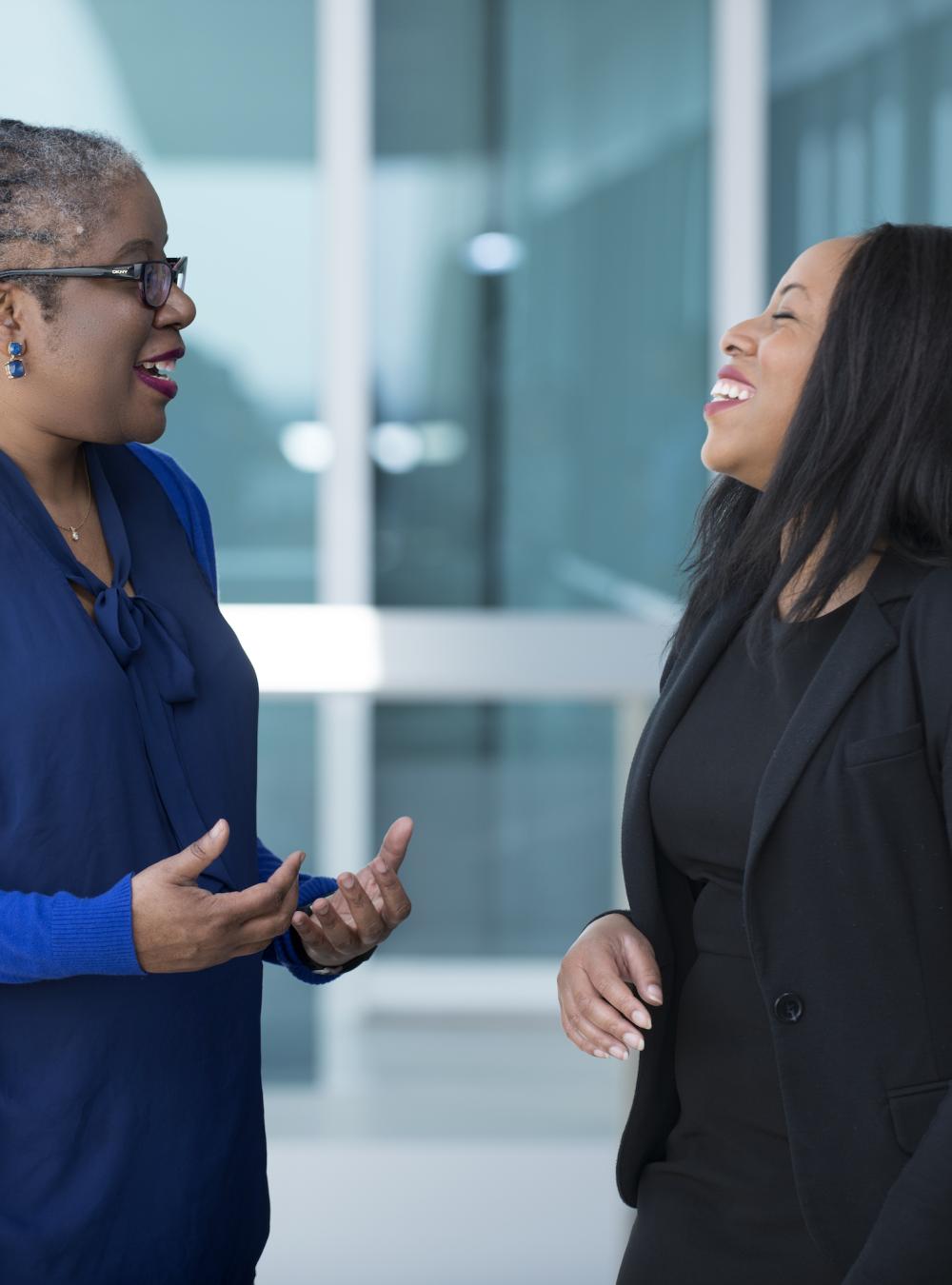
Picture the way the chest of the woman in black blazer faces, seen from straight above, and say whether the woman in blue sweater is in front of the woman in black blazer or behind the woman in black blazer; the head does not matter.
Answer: in front

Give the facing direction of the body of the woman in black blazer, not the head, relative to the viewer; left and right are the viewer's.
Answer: facing the viewer and to the left of the viewer

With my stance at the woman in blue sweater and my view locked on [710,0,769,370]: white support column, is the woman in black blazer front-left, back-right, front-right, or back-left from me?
front-right

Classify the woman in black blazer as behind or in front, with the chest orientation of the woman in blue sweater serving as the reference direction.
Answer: in front

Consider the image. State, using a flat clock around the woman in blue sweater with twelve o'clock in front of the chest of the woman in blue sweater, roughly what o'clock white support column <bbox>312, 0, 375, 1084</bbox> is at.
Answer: The white support column is roughly at 8 o'clock from the woman in blue sweater.

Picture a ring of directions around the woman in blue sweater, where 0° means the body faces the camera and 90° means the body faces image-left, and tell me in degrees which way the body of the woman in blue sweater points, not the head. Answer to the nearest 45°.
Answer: approximately 315°

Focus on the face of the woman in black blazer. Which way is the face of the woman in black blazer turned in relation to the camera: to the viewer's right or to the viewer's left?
to the viewer's left

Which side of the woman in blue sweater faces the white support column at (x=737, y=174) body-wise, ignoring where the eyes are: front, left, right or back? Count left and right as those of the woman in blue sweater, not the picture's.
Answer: left

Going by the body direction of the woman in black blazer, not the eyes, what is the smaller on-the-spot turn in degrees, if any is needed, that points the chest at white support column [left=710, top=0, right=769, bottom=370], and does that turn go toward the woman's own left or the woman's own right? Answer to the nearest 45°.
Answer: approximately 135° to the woman's own right

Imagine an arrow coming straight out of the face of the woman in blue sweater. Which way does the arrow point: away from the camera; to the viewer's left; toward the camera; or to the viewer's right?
to the viewer's right
